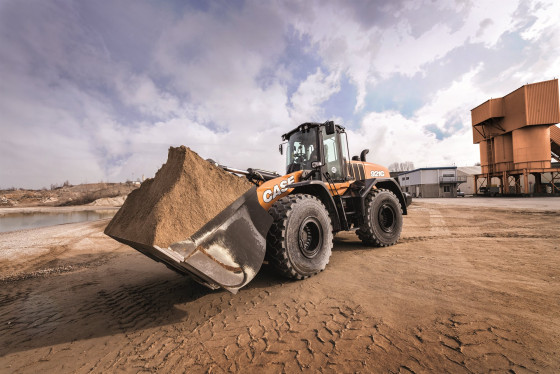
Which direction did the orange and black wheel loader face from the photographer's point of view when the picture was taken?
facing the viewer and to the left of the viewer

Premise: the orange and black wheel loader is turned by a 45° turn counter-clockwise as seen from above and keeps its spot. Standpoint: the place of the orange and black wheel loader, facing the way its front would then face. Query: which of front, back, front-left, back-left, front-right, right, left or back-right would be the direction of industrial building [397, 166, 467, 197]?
back-left

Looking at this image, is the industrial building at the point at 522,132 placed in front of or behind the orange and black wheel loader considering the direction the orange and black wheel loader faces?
behind

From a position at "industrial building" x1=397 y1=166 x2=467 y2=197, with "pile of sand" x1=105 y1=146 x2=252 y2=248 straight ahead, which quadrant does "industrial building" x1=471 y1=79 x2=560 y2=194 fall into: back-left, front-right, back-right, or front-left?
front-left
